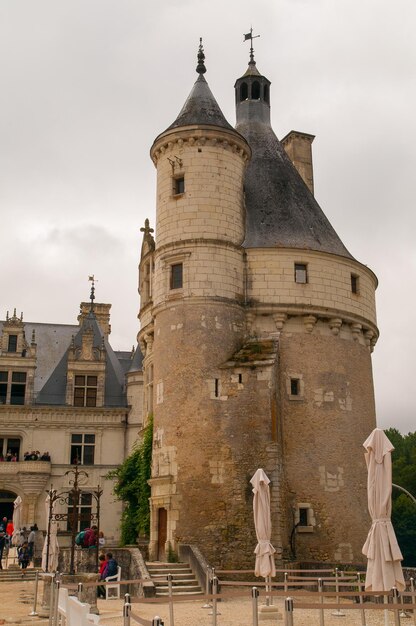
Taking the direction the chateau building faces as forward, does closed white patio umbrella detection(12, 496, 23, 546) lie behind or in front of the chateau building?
in front

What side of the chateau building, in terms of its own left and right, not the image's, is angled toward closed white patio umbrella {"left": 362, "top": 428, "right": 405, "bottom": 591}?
front

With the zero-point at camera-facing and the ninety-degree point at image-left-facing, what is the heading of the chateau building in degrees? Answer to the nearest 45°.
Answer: approximately 0°

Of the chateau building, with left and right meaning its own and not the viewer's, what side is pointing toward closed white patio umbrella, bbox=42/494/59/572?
front

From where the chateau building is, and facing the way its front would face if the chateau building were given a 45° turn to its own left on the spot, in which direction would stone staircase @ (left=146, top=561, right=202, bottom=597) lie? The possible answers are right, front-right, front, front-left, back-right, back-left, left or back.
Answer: front-right

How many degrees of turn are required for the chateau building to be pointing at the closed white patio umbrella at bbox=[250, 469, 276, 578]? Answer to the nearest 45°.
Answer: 0° — it already faces it
